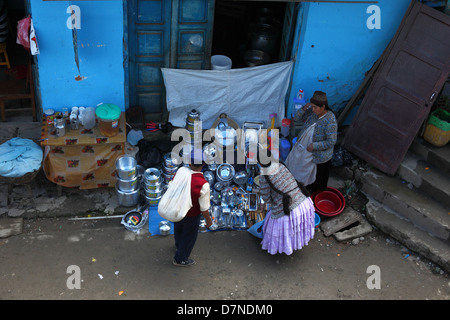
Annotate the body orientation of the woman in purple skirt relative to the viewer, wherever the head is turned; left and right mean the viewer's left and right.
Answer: facing away from the viewer and to the left of the viewer

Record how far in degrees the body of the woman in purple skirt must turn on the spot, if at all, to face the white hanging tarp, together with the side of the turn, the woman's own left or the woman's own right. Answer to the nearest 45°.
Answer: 0° — they already face it

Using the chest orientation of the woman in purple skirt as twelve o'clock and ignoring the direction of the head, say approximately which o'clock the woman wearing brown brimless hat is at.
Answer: The woman wearing brown brimless hat is roughly at 2 o'clock from the woman in purple skirt.

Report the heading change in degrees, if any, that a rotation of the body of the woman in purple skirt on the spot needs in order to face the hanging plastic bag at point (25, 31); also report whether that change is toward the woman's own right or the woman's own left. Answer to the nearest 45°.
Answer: approximately 45° to the woman's own left

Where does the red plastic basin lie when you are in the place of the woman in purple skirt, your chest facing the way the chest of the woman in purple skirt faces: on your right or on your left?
on your right

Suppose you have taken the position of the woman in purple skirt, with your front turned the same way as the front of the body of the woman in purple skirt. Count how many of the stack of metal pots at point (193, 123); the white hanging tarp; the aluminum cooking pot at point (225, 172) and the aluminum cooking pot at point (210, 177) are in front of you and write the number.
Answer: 4

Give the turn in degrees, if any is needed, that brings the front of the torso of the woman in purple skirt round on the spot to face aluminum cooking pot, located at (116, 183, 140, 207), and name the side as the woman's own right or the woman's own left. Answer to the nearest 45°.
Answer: approximately 45° to the woman's own left

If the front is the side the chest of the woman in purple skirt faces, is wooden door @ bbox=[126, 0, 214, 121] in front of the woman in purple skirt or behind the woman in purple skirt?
in front

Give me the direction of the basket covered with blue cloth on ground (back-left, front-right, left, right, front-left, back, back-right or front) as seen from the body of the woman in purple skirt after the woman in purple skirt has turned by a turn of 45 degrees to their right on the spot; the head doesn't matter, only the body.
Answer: left

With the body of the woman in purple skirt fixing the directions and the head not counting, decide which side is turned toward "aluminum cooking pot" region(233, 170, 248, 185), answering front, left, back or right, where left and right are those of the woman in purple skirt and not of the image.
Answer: front

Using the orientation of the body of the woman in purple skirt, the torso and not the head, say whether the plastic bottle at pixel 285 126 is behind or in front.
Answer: in front

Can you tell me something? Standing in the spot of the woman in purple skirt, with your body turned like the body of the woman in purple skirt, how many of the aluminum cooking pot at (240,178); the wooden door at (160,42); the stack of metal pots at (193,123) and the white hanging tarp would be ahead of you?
4

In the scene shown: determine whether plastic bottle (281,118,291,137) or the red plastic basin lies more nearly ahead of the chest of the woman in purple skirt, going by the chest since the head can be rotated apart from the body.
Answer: the plastic bottle
